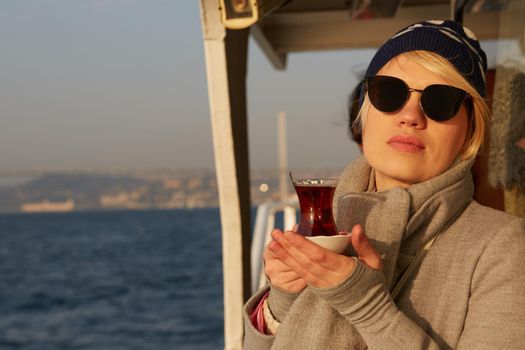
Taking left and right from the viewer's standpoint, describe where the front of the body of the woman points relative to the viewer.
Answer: facing the viewer and to the left of the viewer
